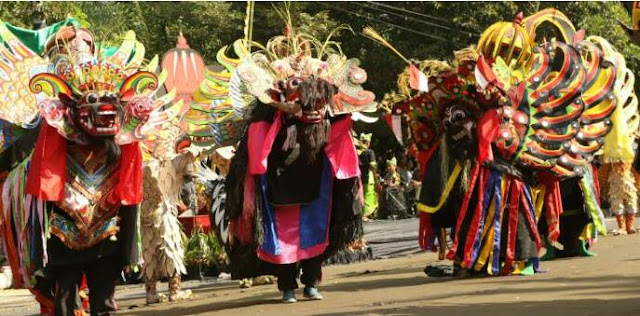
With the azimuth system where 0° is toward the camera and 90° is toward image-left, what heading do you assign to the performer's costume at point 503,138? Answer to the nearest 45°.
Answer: approximately 45°

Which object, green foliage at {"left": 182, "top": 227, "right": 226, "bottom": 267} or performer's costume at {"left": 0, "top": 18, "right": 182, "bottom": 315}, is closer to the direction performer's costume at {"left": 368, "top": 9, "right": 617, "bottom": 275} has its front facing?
the performer's costume

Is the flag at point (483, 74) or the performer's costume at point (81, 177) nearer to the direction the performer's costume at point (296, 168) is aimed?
the performer's costume

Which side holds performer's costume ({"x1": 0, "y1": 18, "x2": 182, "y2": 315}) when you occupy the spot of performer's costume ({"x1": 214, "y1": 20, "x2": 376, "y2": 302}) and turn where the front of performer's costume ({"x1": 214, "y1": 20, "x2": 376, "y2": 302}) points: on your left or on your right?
on your right

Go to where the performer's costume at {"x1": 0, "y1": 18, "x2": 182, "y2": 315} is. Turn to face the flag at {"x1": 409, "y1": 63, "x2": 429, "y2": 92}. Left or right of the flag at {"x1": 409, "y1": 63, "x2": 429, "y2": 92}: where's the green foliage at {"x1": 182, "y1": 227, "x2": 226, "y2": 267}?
left

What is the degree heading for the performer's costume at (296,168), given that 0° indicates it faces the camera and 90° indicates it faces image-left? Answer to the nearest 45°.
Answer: approximately 0°

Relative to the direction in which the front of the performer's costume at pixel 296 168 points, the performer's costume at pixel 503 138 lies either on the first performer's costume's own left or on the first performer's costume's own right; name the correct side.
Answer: on the first performer's costume's own left

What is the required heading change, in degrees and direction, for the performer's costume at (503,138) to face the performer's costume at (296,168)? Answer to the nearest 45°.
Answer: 0° — it already faces it
